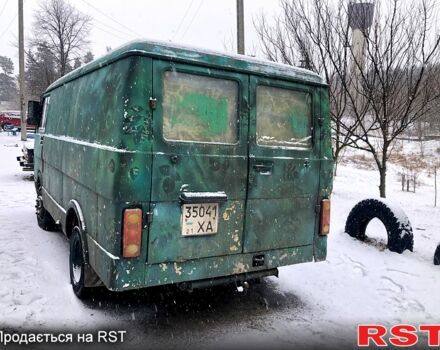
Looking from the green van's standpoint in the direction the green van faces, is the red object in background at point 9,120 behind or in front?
in front

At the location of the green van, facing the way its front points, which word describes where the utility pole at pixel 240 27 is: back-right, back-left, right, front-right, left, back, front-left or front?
front-right

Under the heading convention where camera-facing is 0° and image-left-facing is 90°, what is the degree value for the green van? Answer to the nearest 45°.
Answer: approximately 135°

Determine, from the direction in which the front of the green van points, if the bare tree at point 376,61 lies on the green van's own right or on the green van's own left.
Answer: on the green van's own right
